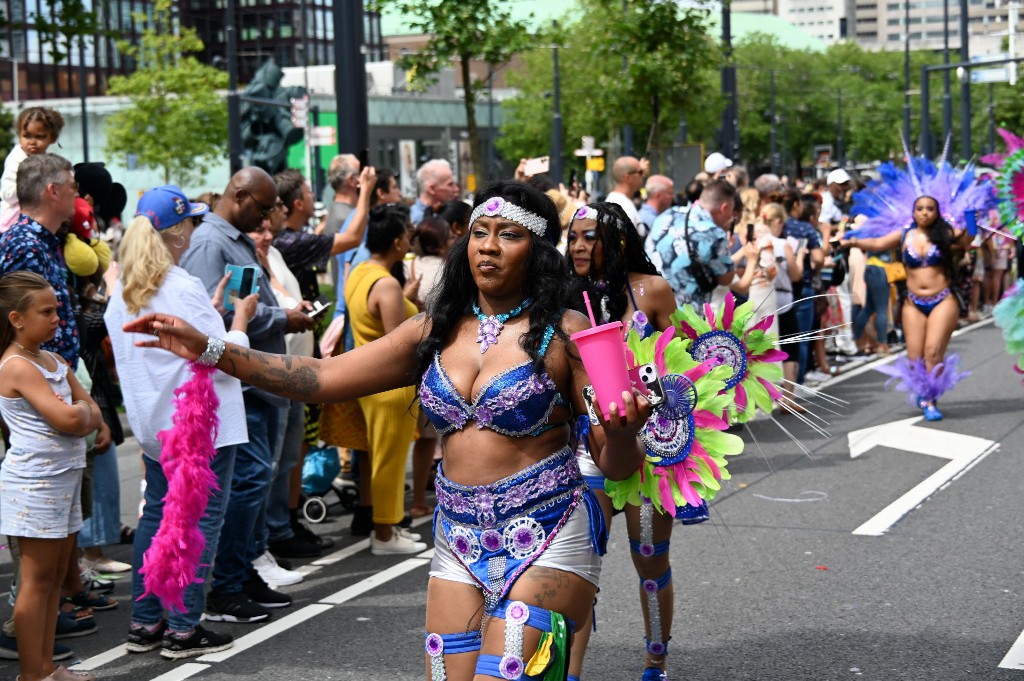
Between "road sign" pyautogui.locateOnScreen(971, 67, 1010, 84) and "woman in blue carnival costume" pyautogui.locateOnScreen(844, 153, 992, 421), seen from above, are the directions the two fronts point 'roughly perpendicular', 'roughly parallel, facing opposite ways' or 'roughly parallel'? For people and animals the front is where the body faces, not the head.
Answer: roughly parallel

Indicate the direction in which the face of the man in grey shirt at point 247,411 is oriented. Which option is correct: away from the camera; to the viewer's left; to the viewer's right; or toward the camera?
to the viewer's right

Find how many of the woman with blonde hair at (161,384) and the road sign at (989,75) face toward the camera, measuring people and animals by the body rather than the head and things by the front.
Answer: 1

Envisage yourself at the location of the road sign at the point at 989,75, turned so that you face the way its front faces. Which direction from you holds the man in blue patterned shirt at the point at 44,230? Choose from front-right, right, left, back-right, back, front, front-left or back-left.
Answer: front

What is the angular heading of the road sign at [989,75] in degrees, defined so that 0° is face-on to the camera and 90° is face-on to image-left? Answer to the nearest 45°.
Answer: approximately 0°

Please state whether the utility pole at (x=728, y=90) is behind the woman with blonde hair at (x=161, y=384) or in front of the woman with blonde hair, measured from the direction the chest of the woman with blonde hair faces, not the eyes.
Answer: in front

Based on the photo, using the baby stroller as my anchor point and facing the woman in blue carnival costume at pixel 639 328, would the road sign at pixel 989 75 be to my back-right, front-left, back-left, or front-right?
back-left

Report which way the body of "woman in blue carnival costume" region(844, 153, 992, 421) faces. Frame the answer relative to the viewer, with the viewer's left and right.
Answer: facing the viewer

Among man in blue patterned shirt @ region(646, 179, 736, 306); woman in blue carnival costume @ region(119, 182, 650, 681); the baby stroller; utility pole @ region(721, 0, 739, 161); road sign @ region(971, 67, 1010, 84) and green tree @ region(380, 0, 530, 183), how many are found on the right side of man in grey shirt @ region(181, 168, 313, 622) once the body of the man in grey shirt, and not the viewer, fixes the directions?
1

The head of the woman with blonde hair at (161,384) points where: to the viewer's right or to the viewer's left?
to the viewer's right

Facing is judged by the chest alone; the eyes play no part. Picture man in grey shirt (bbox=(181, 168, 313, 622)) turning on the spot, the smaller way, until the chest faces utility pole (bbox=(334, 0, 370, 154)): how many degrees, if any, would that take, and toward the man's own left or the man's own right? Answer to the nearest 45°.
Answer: approximately 90° to the man's own left

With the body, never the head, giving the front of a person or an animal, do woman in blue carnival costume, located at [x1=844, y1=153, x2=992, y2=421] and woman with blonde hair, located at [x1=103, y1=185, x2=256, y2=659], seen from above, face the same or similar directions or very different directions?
very different directions

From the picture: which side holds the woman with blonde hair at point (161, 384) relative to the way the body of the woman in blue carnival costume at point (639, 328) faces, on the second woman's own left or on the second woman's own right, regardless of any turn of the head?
on the second woman's own right

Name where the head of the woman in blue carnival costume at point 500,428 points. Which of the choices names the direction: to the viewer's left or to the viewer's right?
to the viewer's left

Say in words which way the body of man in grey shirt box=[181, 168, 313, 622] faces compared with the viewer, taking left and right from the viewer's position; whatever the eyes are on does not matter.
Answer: facing to the right of the viewer

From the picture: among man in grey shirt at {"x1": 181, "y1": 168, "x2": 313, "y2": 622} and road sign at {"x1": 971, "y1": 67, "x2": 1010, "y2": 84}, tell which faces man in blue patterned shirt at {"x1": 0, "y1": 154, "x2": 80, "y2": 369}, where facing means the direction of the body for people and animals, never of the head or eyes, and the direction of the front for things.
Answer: the road sign

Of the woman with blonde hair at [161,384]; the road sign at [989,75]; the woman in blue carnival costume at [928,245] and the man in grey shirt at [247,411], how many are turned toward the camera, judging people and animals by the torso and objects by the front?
2
